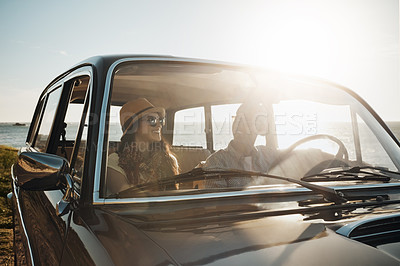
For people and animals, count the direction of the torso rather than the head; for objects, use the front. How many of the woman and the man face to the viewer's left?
0

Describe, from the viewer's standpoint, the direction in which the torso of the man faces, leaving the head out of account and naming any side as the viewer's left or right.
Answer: facing the viewer and to the right of the viewer

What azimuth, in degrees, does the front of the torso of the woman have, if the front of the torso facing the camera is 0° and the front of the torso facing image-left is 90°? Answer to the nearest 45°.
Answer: approximately 315°

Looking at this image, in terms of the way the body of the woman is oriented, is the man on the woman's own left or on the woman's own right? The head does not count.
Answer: on the woman's own left

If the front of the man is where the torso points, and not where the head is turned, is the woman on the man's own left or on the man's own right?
on the man's own right
